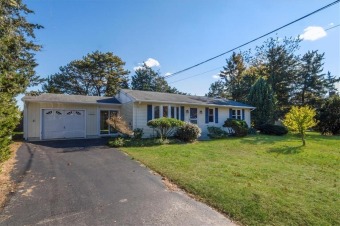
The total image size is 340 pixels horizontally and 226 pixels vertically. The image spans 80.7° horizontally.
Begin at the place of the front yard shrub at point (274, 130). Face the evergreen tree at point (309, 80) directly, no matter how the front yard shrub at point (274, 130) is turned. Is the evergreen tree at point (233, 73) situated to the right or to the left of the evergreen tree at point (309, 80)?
left

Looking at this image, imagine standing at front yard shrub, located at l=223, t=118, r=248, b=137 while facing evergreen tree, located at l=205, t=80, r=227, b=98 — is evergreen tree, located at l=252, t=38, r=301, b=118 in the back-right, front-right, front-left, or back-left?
front-right

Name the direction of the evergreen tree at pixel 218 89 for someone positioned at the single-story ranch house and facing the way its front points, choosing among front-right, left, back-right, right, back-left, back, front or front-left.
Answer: left

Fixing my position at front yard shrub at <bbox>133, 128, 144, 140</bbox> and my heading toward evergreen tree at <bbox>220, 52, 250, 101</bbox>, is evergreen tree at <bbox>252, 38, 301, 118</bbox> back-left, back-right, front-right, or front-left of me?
front-right

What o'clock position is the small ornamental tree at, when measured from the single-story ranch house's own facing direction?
The small ornamental tree is roughly at 11 o'clock from the single-story ranch house.

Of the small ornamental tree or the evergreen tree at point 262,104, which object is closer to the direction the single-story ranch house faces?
the small ornamental tree

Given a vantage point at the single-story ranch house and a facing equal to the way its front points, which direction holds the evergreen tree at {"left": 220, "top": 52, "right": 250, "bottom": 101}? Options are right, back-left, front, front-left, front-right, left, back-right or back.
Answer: left

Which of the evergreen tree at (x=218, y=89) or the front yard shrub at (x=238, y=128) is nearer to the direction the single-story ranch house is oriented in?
the front yard shrub

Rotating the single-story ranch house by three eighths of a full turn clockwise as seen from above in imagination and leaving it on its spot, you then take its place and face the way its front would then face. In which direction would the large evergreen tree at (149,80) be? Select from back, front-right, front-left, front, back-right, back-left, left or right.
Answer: right

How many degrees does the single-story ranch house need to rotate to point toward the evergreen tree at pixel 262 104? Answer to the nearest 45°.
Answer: approximately 45° to its left

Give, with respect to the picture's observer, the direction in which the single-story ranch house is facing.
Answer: facing the viewer and to the right of the viewer

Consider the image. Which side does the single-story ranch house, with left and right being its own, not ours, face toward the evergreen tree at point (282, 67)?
left

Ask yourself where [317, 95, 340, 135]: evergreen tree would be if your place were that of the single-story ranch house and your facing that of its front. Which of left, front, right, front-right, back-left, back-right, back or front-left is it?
front-left

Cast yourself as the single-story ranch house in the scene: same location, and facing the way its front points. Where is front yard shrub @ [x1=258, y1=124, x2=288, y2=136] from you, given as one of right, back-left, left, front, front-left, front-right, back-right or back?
front-left

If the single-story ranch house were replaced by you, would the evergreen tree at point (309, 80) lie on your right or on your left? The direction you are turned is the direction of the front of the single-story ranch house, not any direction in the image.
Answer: on your left
